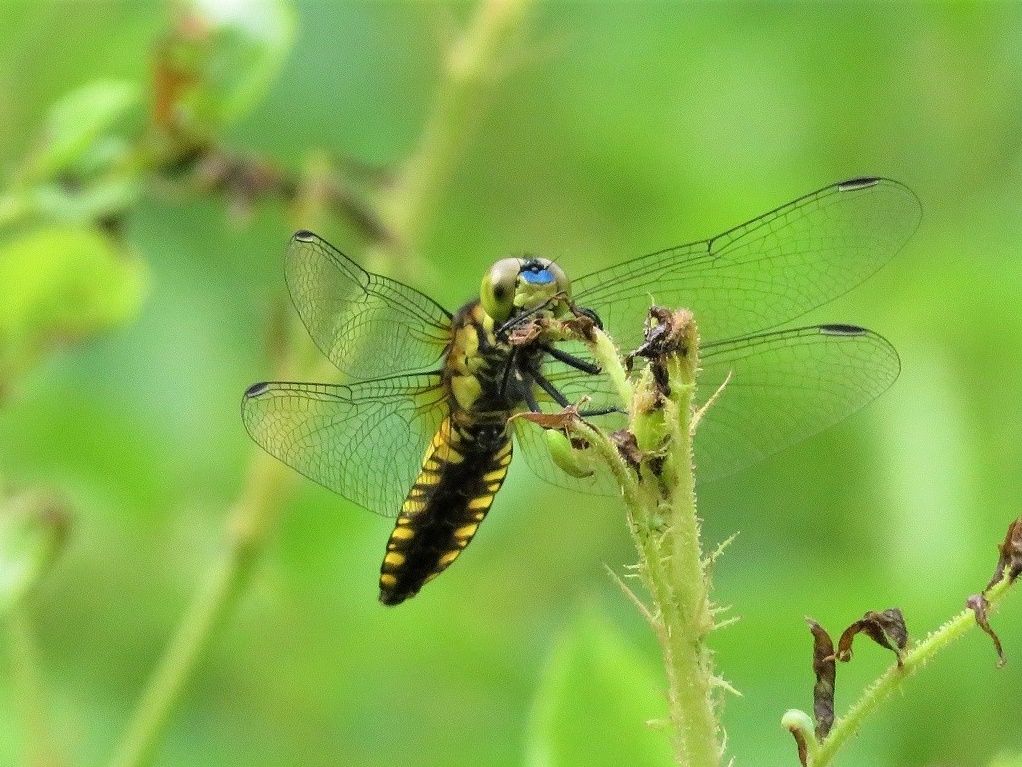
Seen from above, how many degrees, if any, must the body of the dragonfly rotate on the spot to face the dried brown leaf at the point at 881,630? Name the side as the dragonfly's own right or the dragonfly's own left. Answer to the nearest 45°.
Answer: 0° — it already faces it

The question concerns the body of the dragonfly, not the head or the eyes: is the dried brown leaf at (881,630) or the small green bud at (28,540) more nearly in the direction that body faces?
the dried brown leaf

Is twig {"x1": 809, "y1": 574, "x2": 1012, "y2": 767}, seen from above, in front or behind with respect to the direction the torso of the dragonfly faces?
in front

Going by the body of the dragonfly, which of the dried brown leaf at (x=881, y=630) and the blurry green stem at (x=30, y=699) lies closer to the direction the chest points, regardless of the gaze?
the dried brown leaf

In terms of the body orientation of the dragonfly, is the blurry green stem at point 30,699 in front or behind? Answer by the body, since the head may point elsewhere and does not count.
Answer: behind
